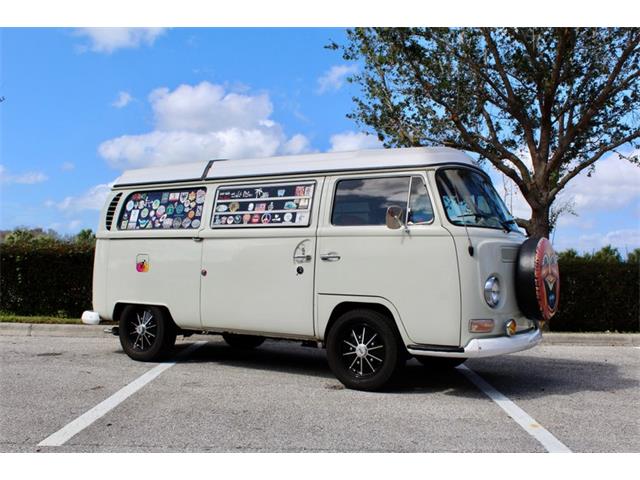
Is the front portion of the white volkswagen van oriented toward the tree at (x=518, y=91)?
no

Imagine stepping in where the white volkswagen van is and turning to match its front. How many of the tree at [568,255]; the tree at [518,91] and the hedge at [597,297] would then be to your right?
0

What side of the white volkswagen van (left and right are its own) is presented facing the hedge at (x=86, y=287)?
back

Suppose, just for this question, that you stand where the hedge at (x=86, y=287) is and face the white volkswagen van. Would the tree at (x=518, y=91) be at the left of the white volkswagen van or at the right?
left

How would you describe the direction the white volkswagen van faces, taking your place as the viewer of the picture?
facing the viewer and to the right of the viewer

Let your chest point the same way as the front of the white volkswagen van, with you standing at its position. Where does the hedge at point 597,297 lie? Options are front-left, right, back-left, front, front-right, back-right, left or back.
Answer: left

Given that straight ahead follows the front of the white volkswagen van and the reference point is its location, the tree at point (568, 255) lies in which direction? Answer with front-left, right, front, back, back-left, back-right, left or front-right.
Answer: left
